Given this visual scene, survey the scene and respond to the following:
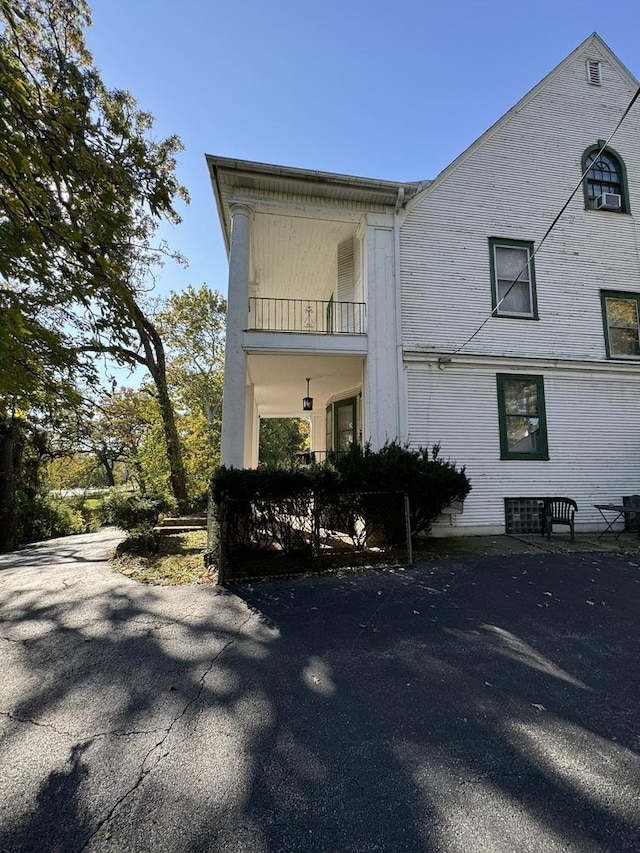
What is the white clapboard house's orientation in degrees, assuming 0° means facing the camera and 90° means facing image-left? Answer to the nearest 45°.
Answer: approximately 90°

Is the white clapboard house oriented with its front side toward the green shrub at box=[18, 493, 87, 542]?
yes

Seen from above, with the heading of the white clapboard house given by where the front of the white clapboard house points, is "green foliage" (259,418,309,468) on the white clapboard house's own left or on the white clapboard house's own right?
on the white clapboard house's own right

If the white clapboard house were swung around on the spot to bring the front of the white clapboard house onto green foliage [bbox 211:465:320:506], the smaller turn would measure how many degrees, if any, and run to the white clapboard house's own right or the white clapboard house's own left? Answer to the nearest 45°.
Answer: approximately 45° to the white clapboard house's own left

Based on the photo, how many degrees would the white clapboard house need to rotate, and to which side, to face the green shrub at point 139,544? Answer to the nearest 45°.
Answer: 0° — it already faces it
